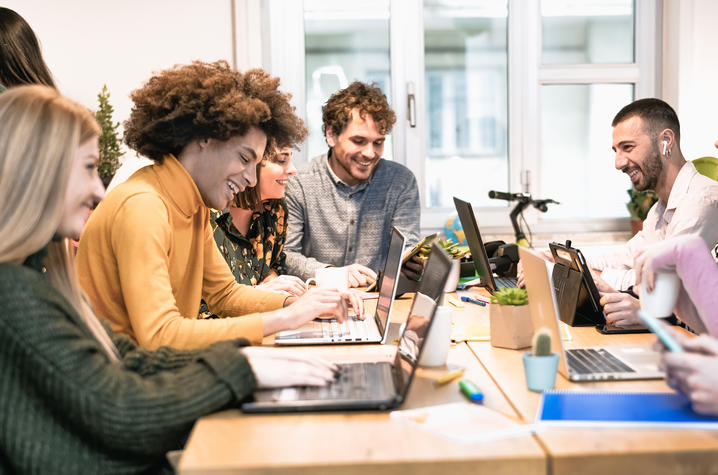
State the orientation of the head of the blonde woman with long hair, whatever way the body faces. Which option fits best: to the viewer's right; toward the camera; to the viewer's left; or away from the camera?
to the viewer's right

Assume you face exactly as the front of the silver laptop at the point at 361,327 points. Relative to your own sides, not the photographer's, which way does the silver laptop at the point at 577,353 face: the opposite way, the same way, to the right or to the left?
the opposite way

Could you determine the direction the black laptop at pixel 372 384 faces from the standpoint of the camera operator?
facing to the left of the viewer

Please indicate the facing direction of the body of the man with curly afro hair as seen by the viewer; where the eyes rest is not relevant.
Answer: to the viewer's right

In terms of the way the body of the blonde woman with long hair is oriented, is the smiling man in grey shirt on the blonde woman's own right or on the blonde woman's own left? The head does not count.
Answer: on the blonde woman's own left

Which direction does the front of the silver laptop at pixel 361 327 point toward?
to the viewer's left

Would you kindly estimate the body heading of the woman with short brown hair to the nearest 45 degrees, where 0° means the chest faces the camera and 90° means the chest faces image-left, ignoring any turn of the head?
approximately 315°

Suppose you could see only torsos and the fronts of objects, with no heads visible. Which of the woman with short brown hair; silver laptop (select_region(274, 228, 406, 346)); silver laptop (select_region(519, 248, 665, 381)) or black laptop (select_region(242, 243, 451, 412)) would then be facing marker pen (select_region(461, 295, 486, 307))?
the woman with short brown hair

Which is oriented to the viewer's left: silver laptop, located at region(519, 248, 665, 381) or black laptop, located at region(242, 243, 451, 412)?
the black laptop

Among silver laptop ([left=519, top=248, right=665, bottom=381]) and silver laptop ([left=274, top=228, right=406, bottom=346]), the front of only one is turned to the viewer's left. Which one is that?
silver laptop ([left=274, top=228, right=406, bottom=346])

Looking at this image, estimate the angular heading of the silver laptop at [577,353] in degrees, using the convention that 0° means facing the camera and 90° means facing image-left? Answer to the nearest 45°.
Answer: approximately 270°

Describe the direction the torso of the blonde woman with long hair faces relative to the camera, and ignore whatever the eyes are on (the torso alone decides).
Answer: to the viewer's right
